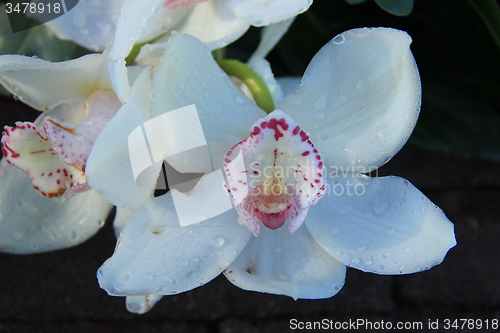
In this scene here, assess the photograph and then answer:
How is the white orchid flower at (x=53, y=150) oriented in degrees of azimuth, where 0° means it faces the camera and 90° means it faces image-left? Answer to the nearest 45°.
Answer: approximately 45°
